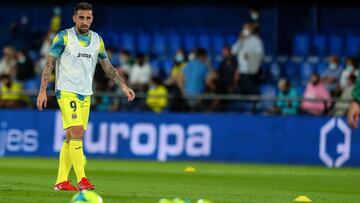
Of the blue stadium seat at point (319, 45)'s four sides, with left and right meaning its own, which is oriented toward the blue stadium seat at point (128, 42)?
right

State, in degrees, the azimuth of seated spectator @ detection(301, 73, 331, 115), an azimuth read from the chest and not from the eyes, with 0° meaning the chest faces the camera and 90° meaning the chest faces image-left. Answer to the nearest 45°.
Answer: approximately 0°

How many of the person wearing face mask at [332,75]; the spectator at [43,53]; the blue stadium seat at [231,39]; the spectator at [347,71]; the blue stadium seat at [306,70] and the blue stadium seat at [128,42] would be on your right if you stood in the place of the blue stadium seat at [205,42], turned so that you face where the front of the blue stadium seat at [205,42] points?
2

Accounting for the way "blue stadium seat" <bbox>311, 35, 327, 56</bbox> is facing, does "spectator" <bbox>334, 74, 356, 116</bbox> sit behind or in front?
in front

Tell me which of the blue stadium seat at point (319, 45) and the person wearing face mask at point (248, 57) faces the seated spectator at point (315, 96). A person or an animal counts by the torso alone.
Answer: the blue stadium seat

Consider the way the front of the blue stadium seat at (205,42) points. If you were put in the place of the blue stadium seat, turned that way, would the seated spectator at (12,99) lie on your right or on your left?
on your right

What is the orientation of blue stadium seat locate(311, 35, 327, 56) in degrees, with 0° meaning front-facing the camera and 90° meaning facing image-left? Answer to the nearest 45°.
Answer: approximately 0°
